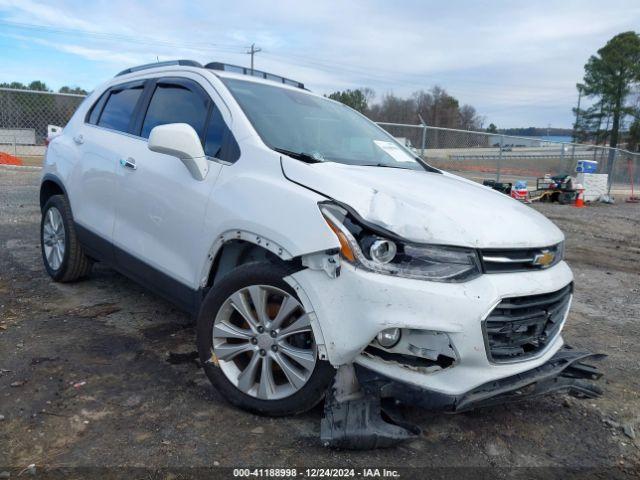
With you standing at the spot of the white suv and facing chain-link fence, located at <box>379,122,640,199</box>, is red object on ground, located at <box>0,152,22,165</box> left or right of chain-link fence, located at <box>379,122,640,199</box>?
left

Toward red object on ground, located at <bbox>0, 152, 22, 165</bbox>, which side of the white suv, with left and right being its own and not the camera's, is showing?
back

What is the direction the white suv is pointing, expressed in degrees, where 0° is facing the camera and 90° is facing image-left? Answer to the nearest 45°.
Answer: approximately 315°

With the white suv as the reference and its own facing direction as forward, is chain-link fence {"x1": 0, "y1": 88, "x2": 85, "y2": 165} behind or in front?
behind
